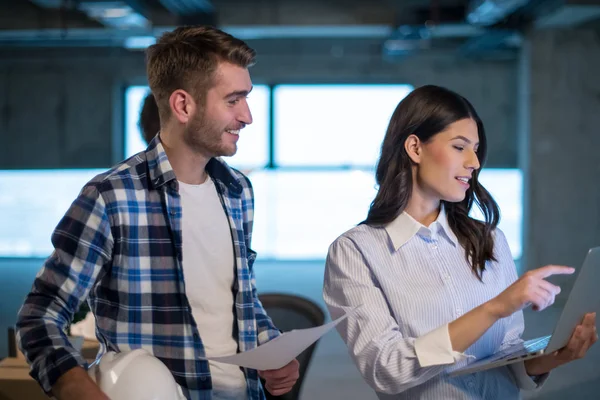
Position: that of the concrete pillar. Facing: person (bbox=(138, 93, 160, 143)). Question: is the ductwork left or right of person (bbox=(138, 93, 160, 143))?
right

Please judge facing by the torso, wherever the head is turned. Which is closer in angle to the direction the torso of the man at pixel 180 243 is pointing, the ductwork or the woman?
the woman

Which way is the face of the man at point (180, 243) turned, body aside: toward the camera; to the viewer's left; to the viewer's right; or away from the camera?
to the viewer's right

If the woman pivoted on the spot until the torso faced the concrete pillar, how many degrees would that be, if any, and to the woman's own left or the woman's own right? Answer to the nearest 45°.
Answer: approximately 135° to the woman's own left

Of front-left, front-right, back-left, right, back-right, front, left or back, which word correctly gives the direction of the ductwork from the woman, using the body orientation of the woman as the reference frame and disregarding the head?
back

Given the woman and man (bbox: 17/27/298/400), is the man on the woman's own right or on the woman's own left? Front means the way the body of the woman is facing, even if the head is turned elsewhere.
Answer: on the woman's own right

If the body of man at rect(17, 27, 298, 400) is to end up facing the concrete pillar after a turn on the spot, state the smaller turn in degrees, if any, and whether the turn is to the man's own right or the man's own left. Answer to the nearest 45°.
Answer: approximately 90° to the man's own left

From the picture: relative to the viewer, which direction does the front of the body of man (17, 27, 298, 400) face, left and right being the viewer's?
facing the viewer and to the right of the viewer

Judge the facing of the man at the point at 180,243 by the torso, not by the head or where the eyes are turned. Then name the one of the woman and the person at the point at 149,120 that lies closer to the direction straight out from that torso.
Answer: the woman

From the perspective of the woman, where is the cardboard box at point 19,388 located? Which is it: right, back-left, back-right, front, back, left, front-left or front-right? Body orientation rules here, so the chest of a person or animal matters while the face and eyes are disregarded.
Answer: back-right
